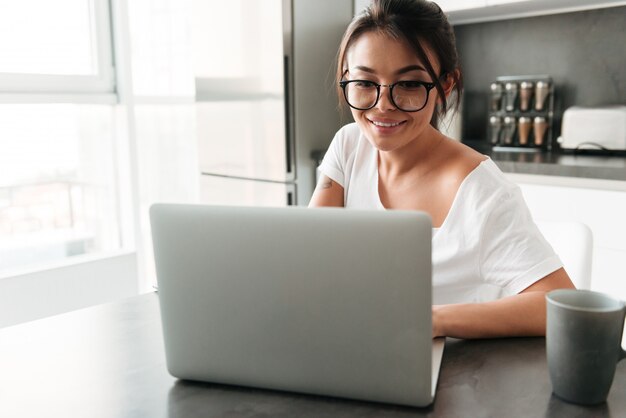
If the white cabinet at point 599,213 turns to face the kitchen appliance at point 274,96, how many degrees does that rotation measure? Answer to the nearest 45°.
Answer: approximately 90° to its right

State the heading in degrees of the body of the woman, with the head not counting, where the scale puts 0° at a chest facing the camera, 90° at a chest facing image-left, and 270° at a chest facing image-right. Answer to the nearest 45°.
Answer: approximately 45°

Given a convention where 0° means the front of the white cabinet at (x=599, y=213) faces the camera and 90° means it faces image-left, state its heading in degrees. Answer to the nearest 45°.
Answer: approximately 0°

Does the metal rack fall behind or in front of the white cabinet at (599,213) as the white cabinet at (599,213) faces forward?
behind

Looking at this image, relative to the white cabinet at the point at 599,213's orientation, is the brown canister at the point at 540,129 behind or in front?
behind

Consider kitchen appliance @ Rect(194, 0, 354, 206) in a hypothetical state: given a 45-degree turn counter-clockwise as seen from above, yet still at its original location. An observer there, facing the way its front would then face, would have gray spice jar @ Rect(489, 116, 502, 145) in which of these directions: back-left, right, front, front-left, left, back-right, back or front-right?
left

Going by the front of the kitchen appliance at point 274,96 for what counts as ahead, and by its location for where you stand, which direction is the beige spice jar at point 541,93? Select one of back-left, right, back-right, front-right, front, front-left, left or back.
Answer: back-left

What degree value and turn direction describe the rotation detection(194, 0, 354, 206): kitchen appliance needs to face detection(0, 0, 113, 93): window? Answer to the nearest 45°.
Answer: approximately 45° to its right

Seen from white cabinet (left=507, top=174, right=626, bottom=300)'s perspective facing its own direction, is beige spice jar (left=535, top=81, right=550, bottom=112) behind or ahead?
behind
